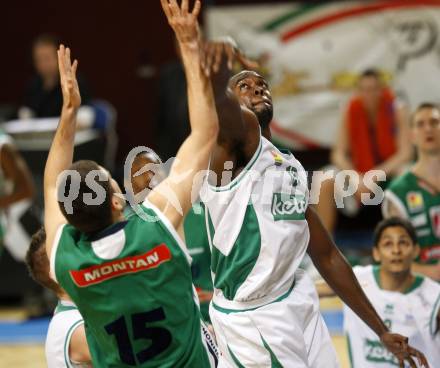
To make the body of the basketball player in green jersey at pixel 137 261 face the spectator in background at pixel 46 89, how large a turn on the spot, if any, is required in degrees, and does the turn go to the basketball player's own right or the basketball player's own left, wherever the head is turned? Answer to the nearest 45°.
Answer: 0° — they already face them

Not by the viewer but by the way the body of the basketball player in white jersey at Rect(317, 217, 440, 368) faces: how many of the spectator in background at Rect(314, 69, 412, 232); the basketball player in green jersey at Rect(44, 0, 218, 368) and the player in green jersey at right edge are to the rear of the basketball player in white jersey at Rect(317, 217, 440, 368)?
2

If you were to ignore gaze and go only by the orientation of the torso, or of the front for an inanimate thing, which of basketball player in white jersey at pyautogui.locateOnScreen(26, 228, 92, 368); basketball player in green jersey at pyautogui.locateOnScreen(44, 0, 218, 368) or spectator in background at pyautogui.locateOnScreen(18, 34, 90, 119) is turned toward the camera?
the spectator in background

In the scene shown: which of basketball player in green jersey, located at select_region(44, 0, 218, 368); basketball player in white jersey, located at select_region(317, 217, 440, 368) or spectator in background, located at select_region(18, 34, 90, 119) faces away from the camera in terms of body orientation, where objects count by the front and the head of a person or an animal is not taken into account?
the basketball player in green jersey

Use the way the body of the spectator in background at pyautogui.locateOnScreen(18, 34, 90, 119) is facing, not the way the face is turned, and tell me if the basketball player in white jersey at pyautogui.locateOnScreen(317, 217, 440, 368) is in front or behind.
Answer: in front

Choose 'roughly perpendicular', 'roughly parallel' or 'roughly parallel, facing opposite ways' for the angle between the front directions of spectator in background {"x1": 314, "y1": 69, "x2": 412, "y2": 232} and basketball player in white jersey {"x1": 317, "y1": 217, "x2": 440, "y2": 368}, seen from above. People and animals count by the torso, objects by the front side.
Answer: roughly parallel

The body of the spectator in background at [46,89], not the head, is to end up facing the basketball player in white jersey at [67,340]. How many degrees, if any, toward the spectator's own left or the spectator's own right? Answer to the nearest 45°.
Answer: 0° — they already face them

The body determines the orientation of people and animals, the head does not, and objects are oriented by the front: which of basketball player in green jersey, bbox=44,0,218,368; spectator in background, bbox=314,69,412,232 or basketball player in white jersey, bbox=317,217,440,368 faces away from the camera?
the basketball player in green jersey

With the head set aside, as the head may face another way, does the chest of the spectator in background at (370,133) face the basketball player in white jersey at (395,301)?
yes

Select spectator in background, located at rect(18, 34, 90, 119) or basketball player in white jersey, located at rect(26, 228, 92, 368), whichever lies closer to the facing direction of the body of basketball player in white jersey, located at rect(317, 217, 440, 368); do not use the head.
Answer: the basketball player in white jersey

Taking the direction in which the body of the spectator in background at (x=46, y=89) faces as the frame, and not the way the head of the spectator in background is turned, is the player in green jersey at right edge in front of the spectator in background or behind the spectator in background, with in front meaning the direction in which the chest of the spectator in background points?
in front

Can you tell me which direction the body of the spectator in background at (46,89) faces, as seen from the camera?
toward the camera

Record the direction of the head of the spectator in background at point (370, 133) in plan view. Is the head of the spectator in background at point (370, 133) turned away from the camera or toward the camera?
toward the camera

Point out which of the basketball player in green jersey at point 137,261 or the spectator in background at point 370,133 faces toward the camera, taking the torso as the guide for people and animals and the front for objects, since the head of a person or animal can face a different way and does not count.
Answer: the spectator in background

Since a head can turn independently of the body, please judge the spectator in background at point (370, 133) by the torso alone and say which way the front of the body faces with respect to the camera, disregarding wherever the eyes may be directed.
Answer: toward the camera
